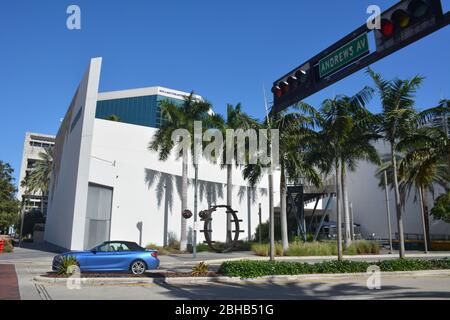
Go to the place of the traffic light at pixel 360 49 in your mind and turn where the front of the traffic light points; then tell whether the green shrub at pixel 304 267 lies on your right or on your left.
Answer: on your right

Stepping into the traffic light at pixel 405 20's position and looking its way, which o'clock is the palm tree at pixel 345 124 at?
The palm tree is roughly at 4 o'clock from the traffic light.

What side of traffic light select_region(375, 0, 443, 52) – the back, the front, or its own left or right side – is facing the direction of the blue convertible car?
right

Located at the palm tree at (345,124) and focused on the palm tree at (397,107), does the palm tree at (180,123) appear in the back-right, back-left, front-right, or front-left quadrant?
back-left

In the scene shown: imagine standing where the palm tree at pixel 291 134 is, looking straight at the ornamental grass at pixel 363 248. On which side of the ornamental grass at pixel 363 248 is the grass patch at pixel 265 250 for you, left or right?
left

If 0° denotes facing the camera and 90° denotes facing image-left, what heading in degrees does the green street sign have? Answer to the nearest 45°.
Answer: approximately 45°

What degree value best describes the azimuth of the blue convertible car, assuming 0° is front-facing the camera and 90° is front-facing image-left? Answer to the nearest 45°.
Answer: approximately 90°
